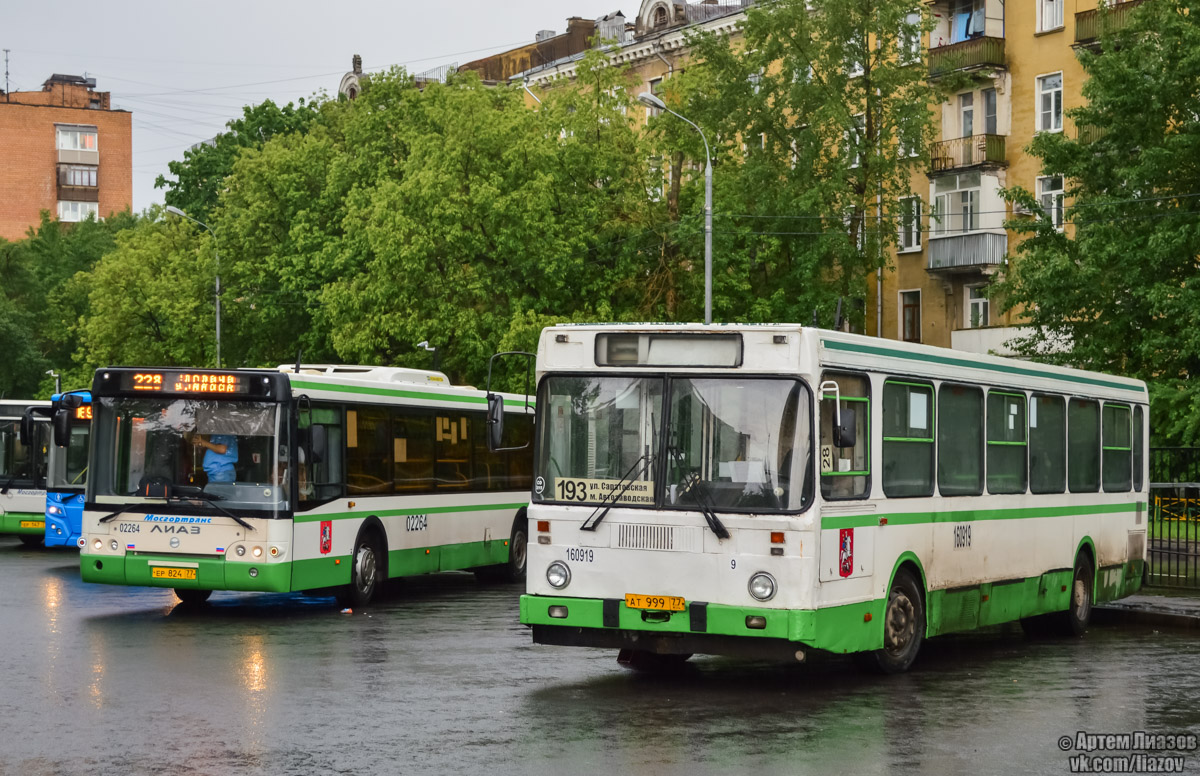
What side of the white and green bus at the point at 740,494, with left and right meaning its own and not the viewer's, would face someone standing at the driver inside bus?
right

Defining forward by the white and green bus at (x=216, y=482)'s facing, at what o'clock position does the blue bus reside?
The blue bus is roughly at 4 o'clock from the white and green bus.

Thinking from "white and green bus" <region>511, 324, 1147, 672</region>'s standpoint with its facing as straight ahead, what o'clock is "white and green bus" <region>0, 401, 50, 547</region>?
"white and green bus" <region>0, 401, 50, 547</region> is roughly at 3 o'clock from "white and green bus" <region>511, 324, 1147, 672</region>.

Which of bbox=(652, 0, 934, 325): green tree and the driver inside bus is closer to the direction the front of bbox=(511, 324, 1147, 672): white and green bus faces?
the driver inside bus

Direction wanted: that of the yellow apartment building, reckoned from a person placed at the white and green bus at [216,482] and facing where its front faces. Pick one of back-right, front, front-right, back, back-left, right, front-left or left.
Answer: back

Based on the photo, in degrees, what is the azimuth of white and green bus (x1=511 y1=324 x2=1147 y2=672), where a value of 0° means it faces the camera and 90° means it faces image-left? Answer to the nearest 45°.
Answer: approximately 45°

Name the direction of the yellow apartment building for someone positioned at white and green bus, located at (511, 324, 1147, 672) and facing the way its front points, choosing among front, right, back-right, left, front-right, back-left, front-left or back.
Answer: back-right

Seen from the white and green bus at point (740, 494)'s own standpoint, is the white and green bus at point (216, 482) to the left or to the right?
on its right

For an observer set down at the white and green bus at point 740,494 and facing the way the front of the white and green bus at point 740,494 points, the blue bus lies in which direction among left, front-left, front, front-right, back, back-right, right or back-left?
right

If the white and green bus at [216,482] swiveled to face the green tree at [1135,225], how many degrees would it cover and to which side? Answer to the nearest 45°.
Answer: approximately 180°

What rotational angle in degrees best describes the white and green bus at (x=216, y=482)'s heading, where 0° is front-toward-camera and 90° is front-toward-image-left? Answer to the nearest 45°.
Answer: approximately 45°

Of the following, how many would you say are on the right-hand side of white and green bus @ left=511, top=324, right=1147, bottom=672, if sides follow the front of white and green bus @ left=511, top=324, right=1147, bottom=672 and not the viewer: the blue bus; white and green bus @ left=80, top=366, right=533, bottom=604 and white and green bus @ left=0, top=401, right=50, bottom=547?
3
